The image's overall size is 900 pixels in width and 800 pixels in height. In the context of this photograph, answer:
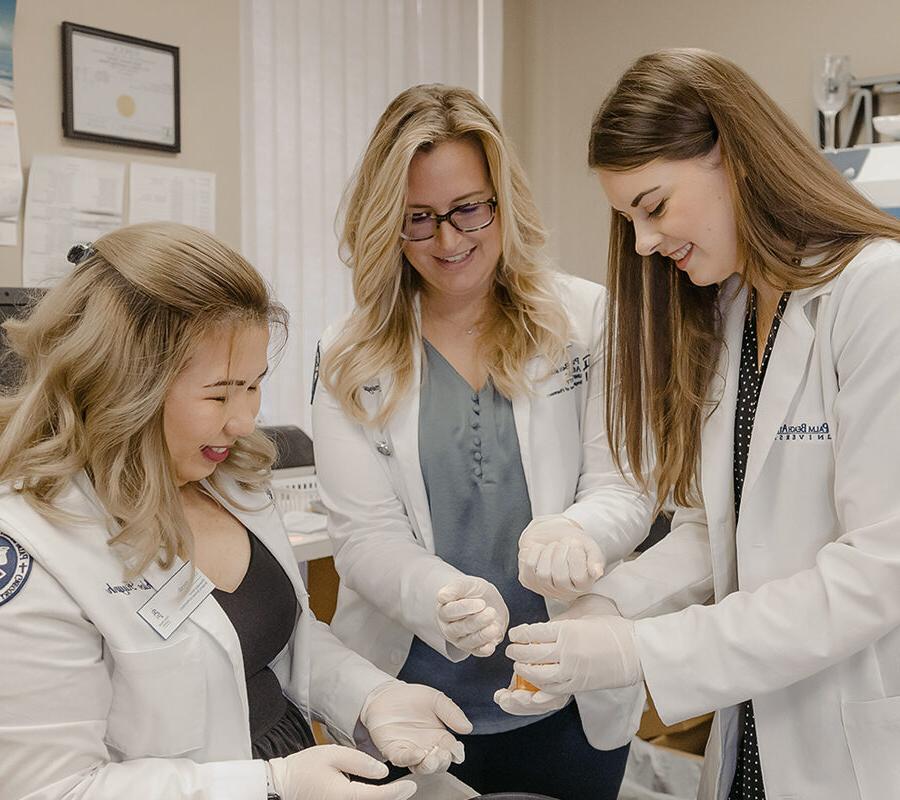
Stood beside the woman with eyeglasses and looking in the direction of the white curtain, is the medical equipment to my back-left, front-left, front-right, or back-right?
front-right

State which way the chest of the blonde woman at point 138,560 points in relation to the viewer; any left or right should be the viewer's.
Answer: facing the viewer and to the right of the viewer

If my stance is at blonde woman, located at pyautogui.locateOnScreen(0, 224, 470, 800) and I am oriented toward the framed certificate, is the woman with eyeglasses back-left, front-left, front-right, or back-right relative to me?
front-right

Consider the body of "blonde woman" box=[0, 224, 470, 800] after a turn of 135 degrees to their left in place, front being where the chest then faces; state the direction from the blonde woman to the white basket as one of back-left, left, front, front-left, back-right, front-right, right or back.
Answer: front

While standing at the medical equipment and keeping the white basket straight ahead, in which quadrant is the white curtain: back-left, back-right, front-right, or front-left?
front-right

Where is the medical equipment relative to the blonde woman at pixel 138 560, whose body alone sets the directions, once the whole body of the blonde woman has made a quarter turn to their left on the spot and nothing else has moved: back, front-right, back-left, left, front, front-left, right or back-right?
front

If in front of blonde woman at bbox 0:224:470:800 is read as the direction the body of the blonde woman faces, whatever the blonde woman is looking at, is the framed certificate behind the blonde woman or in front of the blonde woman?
behind

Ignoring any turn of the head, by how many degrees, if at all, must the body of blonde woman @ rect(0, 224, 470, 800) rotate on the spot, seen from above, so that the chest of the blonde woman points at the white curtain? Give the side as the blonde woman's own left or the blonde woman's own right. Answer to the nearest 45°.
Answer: approximately 135° to the blonde woman's own left
